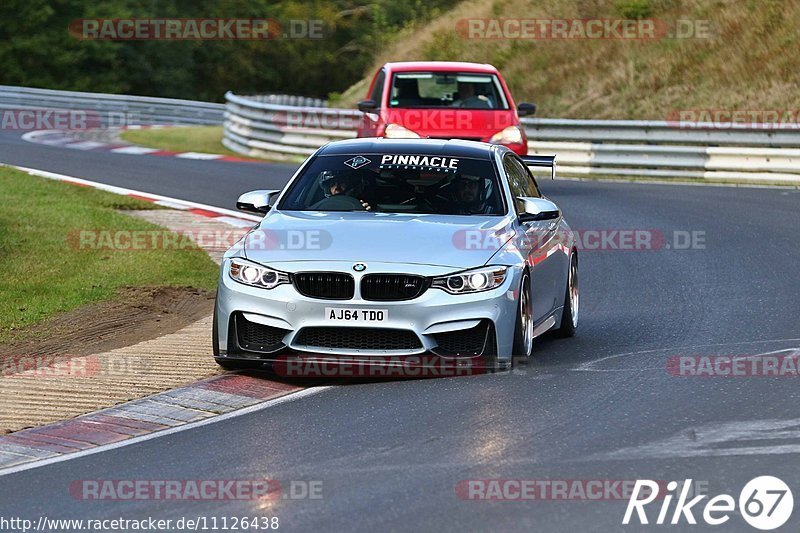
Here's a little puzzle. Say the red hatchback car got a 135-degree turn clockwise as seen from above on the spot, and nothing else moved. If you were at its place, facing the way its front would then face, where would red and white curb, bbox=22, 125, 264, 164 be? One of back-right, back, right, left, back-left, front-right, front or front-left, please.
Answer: front

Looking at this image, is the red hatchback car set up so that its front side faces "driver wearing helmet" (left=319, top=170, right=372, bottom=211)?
yes

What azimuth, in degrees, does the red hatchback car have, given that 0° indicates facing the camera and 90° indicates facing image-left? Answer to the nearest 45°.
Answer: approximately 0°

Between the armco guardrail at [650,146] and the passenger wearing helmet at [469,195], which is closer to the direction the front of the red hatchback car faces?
the passenger wearing helmet

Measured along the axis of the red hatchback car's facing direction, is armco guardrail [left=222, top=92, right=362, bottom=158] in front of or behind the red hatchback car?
behind

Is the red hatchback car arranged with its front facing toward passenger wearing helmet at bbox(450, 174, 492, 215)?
yes

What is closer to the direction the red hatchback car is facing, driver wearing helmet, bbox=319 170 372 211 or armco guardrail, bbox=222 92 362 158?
the driver wearing helmet

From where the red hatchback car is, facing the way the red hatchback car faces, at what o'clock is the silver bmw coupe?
The silver bmw coupe is roughly at 12 o'clock from the red hatchback car.
